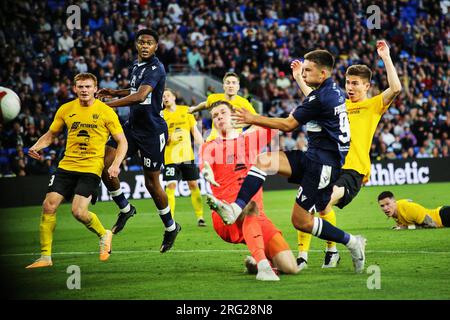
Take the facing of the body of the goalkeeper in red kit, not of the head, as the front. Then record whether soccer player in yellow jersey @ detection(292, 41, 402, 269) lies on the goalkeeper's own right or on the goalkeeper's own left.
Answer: on the goalkeeper's own left

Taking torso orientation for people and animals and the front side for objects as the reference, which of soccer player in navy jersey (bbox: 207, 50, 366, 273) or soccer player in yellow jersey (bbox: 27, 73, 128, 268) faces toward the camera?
the soccer player in yellow jersey

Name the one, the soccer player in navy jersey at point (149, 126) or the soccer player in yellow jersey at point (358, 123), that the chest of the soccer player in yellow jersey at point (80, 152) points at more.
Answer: the soccer player in yellow jersey

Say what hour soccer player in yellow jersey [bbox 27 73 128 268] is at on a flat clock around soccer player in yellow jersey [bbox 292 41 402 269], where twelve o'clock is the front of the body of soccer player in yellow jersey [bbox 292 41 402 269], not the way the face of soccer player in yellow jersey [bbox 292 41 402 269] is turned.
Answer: soccer player in yellow jersey [bbox 27 73 128 268] is roughly at 1 o'clock from soccer player in yellow jersey [bbox 292 41 402 269].

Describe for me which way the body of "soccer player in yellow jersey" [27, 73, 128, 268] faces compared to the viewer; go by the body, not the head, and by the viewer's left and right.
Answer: facing the viewer

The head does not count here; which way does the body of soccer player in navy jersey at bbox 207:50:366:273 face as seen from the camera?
to the viewer's left

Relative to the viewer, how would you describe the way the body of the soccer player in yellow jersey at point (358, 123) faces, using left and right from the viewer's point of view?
facing the viewer and to the left of the viewer

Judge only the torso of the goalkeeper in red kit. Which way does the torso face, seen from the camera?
toward the camera

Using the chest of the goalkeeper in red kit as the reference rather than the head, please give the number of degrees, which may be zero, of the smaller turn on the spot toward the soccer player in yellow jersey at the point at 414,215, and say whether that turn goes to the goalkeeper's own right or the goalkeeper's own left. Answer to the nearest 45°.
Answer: approximately 135° to the goalkeeper's own left

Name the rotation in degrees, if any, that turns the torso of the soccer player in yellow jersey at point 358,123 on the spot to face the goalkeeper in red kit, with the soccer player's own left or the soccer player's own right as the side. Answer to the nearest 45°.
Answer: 0° — they already face them

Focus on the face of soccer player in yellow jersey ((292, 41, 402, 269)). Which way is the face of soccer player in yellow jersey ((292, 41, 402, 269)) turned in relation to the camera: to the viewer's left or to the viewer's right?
to the viewer's left
